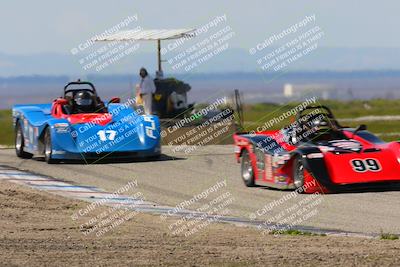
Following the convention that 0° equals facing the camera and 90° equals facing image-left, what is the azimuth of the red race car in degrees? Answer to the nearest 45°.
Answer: approximately 315°

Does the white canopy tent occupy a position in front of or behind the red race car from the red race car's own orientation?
behind

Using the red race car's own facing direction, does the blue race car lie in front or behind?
behind

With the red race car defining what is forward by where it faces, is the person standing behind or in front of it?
behind
